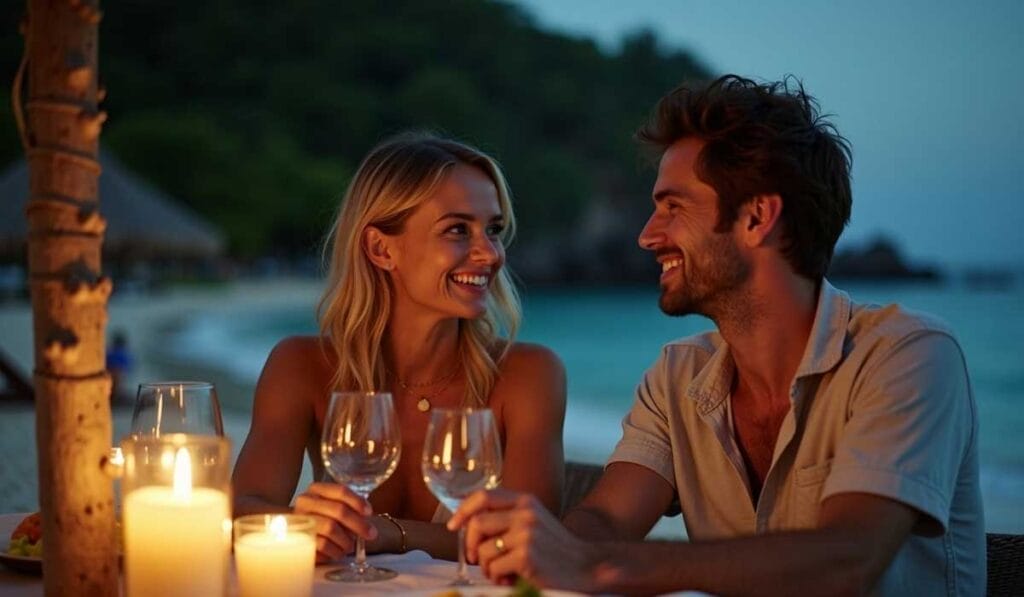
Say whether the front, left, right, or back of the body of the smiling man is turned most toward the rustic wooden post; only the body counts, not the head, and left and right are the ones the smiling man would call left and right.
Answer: front

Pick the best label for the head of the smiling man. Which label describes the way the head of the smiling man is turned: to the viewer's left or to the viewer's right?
to the viewer's left

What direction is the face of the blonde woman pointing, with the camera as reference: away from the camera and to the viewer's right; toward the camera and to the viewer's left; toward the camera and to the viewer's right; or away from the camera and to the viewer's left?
toward the camera and to the viewer's right

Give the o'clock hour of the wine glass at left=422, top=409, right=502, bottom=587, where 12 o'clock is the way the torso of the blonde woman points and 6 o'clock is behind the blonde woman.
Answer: The wine glass is roughly at 12 o'clock from the blonde woman.

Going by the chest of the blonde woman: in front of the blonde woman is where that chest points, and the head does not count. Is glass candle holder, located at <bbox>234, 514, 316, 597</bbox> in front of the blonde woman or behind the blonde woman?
in front

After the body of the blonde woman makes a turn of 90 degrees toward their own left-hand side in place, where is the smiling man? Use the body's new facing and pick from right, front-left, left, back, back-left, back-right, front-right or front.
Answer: front-right

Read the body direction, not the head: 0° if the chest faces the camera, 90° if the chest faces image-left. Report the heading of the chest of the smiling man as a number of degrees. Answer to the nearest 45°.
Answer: approximately 45°

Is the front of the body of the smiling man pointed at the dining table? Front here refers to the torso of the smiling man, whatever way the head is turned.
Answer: yes
